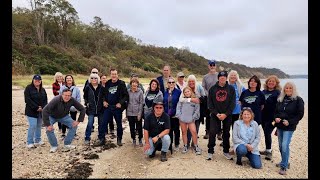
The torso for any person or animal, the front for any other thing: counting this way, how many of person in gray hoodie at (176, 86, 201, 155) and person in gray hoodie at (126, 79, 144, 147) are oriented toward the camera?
2

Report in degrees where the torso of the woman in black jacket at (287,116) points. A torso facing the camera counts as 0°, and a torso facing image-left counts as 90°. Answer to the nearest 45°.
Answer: approximately 45°

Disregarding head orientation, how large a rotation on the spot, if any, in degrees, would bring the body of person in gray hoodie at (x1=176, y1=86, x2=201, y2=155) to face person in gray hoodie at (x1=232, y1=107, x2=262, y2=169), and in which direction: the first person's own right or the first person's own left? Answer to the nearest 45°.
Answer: approximately 90° to the first person's own left

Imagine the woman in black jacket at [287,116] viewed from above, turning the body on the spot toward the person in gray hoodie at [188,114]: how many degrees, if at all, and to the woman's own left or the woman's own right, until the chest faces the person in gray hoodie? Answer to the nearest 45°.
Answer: approximately 45° to the woman's own right

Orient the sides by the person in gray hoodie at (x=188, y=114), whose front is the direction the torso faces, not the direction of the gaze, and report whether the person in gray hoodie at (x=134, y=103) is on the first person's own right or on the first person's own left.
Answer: on the first person's own right

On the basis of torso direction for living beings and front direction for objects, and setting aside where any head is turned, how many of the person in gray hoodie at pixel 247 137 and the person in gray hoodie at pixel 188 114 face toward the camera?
2

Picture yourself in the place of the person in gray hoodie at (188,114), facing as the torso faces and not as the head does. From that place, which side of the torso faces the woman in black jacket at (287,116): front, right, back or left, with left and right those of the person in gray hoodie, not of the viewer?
left

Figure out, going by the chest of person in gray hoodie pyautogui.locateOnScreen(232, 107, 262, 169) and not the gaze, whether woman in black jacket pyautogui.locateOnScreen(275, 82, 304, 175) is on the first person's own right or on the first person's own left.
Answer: on the first person's own left
